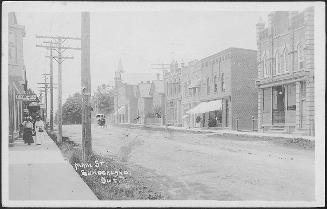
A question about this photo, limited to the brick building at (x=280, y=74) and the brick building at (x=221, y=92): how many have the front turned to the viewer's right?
0

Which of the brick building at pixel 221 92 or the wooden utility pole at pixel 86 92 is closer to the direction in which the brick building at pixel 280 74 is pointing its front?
the wooden utility pole

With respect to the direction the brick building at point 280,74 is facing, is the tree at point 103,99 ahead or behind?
ahead

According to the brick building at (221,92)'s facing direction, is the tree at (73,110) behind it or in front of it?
in front

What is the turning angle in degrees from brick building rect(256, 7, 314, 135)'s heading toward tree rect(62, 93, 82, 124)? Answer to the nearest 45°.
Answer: approximately 90° to its right

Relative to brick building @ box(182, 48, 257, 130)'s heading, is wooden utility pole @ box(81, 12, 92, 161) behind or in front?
in front

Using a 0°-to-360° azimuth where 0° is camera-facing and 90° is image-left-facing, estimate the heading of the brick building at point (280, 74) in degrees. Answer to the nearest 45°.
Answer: approximately 45°

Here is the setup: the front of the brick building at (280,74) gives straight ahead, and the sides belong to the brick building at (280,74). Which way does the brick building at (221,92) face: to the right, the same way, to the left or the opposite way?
the same way

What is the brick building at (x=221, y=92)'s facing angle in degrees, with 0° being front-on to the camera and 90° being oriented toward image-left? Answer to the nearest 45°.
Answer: approximately 45°
